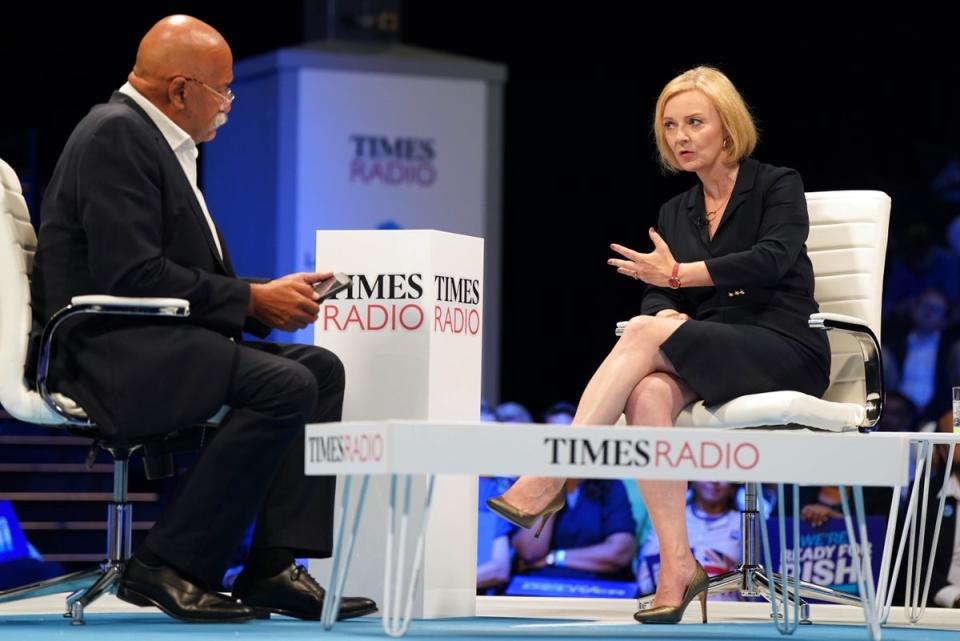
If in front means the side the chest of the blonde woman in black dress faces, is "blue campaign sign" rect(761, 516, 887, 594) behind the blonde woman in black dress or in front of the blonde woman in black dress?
behind

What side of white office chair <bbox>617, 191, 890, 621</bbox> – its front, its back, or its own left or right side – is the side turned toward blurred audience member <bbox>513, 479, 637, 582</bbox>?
right

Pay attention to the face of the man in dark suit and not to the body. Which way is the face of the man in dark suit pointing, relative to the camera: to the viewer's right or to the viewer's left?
to the viewer's right

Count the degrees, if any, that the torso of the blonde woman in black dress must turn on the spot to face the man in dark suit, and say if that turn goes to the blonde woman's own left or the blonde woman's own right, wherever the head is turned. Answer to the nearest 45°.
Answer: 0° — they already face them

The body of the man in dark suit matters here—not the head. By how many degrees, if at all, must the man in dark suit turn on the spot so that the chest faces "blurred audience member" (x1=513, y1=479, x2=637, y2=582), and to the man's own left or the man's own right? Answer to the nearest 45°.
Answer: approximately 45° to the man's own left

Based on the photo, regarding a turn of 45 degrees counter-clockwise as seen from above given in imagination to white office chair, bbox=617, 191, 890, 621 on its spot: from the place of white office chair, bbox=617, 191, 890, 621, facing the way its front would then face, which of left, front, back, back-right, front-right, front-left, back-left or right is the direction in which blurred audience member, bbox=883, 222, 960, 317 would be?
back

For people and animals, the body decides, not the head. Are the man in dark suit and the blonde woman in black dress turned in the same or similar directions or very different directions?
very different directions

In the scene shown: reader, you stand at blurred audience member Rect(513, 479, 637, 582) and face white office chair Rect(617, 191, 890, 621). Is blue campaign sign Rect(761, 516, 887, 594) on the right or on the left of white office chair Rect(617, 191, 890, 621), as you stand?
left

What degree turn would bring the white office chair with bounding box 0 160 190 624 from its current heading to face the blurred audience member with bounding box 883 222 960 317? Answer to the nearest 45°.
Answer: approximately 45° to its left

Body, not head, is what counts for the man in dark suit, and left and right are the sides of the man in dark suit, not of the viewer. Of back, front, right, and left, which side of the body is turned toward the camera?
right

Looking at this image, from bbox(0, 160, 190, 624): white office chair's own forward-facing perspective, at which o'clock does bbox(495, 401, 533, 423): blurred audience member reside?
The blurred audience member is roughly at 10 o'clock from the white office chair.

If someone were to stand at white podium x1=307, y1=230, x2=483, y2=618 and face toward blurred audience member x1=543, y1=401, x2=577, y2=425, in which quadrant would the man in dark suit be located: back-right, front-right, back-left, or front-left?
back-left

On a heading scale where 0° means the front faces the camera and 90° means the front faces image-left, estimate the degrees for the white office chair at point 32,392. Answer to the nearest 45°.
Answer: approximately 270°
